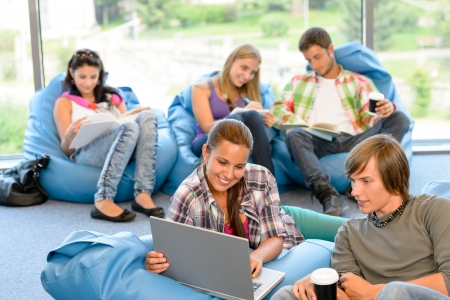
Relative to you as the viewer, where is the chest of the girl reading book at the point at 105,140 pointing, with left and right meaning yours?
facing the viewer and to the right of the viewer

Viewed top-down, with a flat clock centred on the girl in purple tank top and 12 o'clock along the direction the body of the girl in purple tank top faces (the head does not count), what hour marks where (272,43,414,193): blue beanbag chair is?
The blue beanbag chair is roughly at 10 o'clock from the girl in purple tank top.

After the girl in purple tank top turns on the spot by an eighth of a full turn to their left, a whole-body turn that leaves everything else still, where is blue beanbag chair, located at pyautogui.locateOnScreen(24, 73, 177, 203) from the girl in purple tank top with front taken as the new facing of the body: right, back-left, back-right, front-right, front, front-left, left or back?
back

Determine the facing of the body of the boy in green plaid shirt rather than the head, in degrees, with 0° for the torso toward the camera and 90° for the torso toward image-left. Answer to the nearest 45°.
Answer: approximately 0°

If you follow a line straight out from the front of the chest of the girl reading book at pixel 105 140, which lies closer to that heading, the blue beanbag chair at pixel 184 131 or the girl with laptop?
the girl with laptop

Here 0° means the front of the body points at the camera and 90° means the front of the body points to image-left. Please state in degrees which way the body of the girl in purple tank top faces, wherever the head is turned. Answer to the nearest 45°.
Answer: approximately 315°

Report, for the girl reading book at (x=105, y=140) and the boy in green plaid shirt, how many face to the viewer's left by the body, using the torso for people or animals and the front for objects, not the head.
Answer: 0

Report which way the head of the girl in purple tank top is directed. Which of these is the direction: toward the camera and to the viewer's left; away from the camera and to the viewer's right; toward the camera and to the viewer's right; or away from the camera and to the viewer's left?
toward the camera and to the viewer's right

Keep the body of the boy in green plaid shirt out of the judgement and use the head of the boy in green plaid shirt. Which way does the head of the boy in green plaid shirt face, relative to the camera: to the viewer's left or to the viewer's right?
to the viewer's left

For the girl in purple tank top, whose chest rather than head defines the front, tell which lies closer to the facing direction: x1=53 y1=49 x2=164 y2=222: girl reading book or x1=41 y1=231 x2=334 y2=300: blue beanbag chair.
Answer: the blue beanbag chair

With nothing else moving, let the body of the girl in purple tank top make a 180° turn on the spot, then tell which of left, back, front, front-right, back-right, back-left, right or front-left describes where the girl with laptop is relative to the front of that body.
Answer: back-left
